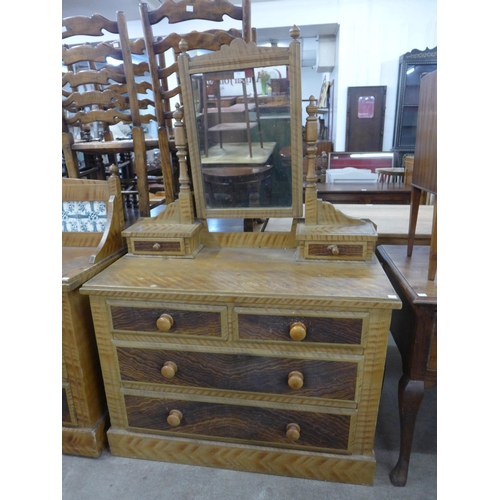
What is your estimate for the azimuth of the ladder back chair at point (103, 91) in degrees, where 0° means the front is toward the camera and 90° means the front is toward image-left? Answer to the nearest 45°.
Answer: approximately 225°

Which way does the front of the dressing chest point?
toward the camera

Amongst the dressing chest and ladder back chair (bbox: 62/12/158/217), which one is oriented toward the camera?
the dressing chest

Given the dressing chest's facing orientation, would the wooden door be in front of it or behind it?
behind

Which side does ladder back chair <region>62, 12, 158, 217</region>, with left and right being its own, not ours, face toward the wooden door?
front

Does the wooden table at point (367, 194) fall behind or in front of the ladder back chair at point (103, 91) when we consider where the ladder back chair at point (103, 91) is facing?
in front
